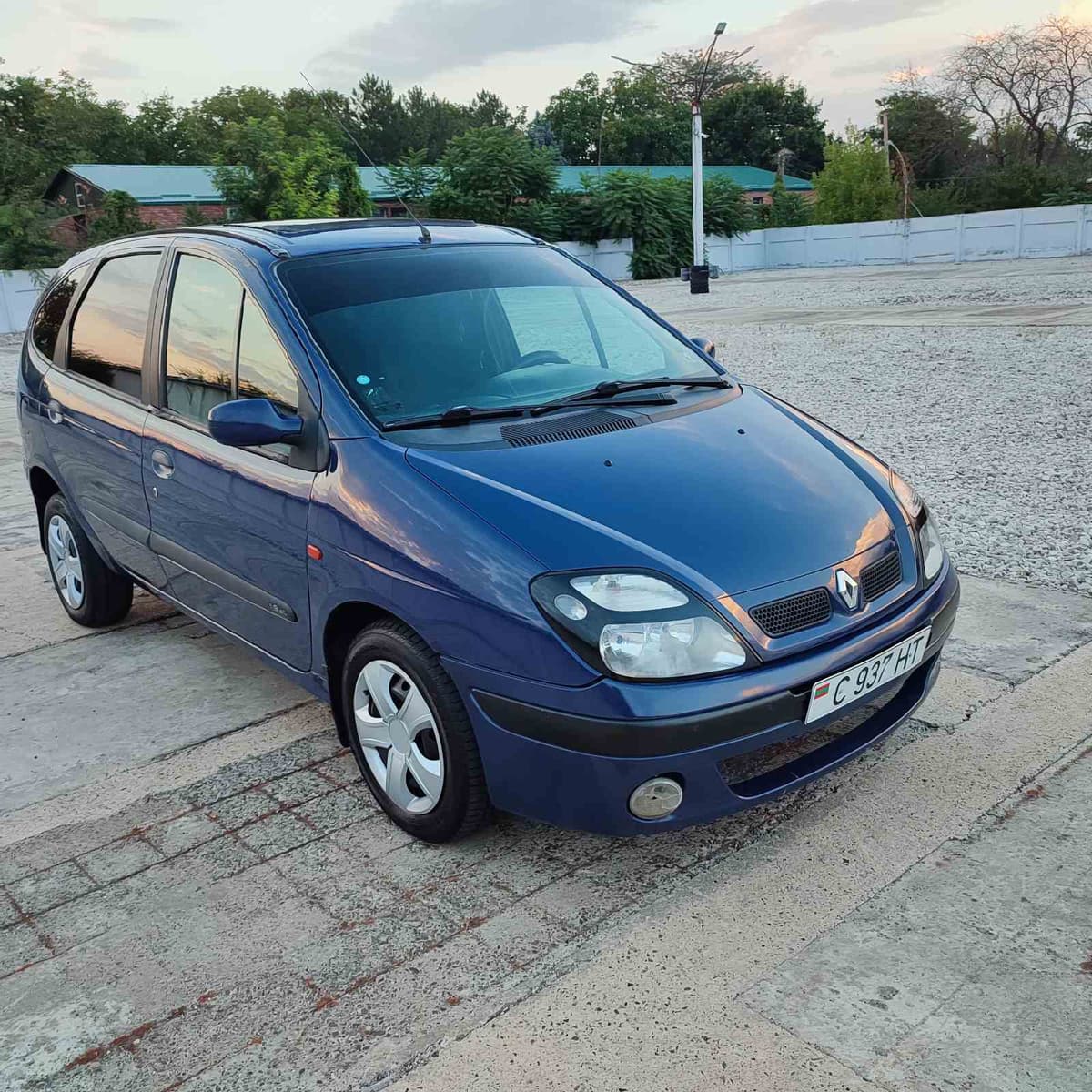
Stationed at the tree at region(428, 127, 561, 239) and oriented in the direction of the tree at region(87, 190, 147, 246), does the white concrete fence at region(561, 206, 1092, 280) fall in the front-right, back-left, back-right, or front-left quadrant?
back-left

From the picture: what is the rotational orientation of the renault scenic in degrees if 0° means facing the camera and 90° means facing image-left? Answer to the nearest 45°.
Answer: approximately 315°

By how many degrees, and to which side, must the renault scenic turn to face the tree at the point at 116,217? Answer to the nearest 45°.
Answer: approximately 135° to its left

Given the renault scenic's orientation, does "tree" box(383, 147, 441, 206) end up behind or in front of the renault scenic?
behind

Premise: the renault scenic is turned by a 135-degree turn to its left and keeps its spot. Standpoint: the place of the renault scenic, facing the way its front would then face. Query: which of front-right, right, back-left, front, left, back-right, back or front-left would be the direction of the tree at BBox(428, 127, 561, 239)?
front

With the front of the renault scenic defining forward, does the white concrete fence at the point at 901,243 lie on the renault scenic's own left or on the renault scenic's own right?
on the renault scenic's own left

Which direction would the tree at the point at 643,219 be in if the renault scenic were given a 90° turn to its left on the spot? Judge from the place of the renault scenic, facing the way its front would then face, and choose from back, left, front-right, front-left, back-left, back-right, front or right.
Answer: front-left

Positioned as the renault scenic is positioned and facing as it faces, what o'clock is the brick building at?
The brick building is roughly at 7 o'clock from the renault scenic.
